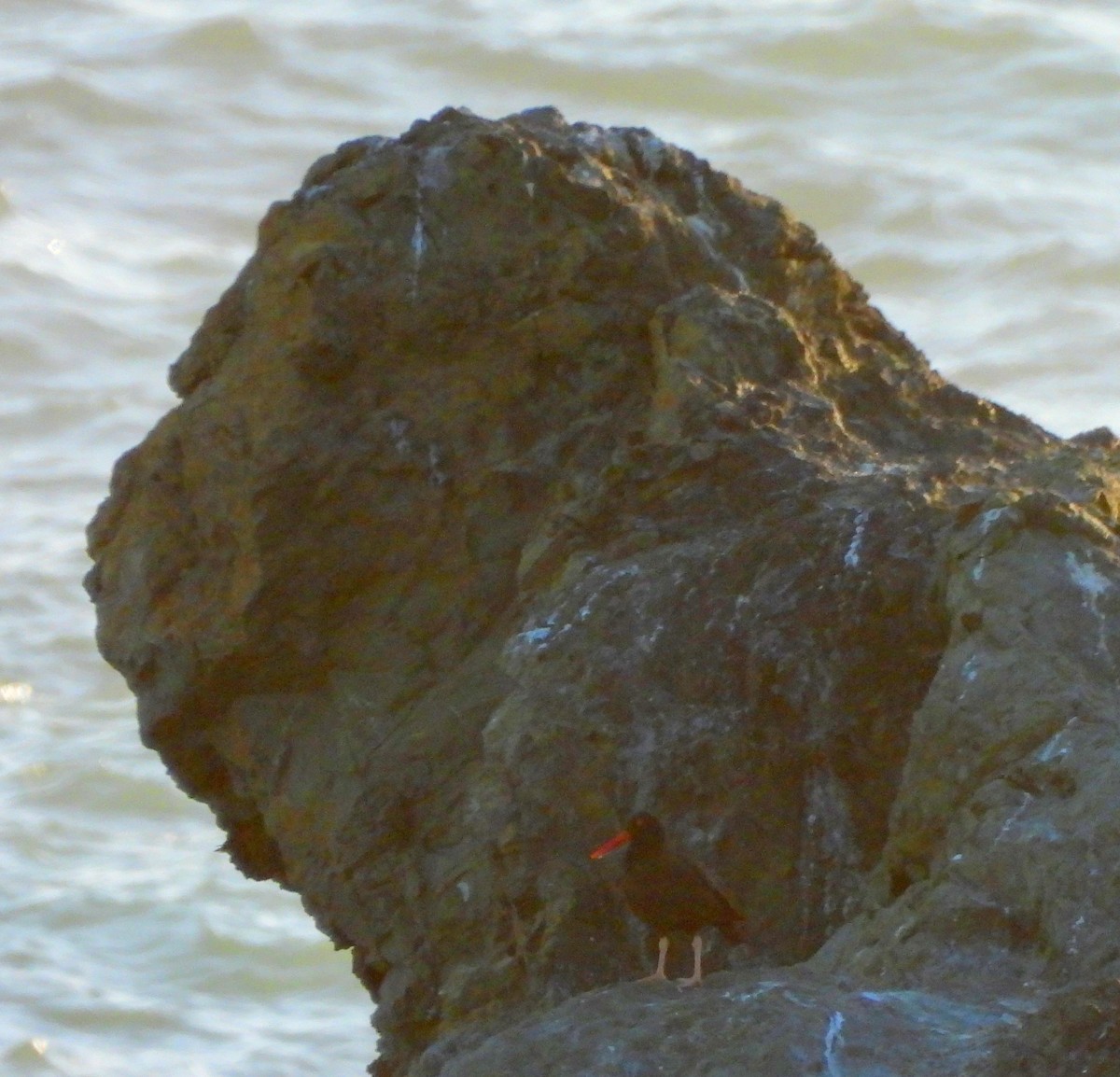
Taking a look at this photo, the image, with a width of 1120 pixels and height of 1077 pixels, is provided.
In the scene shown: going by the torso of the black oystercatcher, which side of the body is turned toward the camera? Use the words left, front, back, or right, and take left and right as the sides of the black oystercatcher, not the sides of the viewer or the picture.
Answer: left
